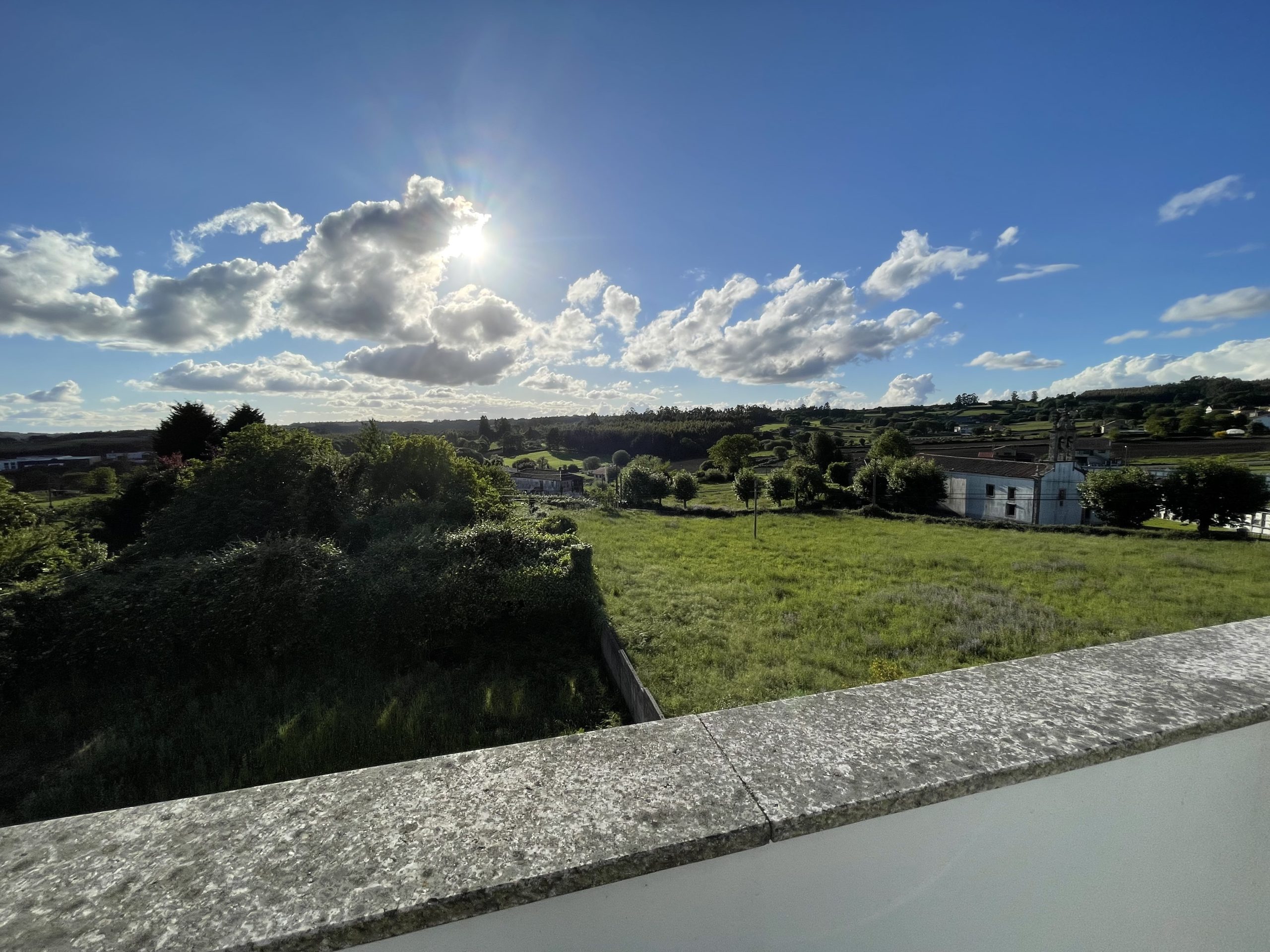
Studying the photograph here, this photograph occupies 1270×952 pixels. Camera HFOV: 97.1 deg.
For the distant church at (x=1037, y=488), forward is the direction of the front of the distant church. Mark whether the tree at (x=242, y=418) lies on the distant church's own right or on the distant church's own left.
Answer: on the distant church's own right

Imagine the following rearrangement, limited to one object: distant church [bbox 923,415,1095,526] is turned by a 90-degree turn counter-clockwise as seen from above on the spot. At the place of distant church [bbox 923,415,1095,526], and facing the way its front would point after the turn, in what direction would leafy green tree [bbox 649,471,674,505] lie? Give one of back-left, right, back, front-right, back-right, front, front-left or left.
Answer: back-left

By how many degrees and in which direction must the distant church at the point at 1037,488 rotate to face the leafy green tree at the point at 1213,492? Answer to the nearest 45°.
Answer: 0° — it already faces it

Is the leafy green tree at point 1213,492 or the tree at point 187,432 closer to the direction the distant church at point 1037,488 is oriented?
the leafy green tree

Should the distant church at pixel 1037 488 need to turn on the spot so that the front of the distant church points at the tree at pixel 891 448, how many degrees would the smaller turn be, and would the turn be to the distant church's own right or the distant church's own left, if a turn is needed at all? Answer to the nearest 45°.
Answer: approximately 180°

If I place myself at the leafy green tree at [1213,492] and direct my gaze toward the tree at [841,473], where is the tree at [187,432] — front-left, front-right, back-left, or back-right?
front-left

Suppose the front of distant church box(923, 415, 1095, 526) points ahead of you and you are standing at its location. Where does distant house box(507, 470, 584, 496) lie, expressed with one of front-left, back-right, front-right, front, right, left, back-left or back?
back-right

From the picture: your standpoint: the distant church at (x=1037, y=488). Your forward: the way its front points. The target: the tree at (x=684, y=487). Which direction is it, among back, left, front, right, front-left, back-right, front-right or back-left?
back-right

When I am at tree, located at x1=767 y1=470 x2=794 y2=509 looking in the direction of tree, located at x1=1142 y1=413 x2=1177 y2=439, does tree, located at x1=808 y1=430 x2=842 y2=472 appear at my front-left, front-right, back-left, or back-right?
front-left

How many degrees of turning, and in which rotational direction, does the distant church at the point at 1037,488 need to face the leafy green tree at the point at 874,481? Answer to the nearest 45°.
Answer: approximately 135° to its right

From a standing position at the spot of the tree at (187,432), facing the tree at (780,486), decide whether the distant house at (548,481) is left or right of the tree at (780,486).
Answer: left

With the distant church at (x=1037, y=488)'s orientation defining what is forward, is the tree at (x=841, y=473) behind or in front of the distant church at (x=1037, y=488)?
behind

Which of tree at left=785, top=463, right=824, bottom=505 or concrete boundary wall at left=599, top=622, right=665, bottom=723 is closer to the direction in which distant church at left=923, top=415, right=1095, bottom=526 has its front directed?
the concrete boundary wall
